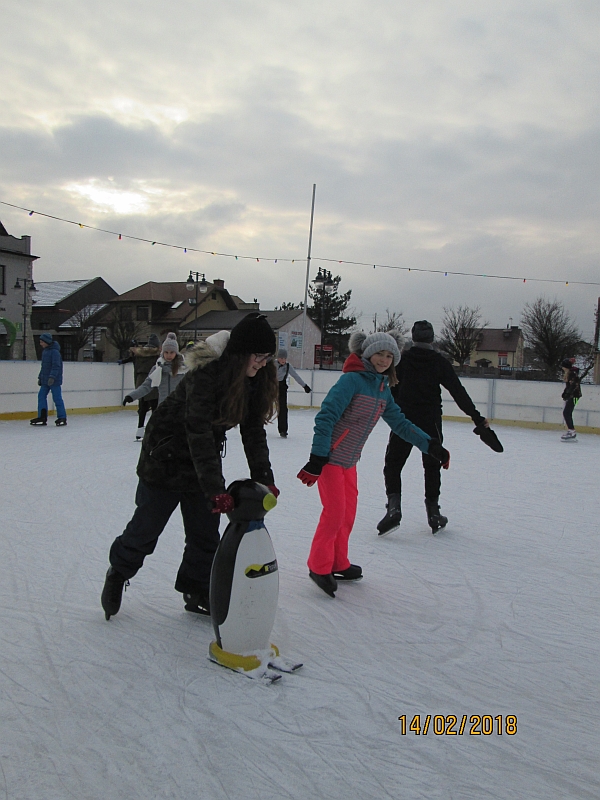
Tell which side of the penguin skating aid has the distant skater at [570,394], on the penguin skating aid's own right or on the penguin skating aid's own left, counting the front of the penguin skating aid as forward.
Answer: on the penguin skating aid's own left

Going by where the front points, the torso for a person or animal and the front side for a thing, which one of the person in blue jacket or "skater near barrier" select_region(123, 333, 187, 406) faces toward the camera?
the skater near barrier

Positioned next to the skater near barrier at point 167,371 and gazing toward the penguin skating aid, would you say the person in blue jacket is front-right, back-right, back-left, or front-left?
back-right

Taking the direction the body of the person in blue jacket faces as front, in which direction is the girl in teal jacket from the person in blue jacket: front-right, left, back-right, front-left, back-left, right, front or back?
left

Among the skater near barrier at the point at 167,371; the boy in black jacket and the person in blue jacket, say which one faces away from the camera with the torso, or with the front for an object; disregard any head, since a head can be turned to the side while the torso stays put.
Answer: the boy in black jacket

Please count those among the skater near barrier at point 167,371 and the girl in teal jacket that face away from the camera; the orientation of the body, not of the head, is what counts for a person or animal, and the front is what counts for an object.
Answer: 0

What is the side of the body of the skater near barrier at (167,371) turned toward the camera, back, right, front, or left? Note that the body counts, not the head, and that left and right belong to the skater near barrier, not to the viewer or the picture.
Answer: front

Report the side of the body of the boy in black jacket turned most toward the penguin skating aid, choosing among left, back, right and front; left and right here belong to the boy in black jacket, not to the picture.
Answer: back

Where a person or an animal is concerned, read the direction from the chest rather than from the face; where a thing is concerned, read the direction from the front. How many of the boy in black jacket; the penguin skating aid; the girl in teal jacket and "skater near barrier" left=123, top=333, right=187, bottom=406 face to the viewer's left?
0

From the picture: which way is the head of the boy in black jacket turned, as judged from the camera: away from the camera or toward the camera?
away from the camera

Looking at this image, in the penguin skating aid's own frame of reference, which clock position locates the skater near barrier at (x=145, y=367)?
The skater near barrier is roughly at 7 o'clock from the penguin skating aid.

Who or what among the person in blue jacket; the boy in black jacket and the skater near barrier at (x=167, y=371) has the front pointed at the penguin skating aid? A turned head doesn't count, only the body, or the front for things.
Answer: the skater near barrier

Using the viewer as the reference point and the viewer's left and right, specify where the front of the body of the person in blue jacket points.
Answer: facing to the left of the viewer

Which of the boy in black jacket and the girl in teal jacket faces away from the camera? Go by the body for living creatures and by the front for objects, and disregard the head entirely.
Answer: the boy in black jacket
